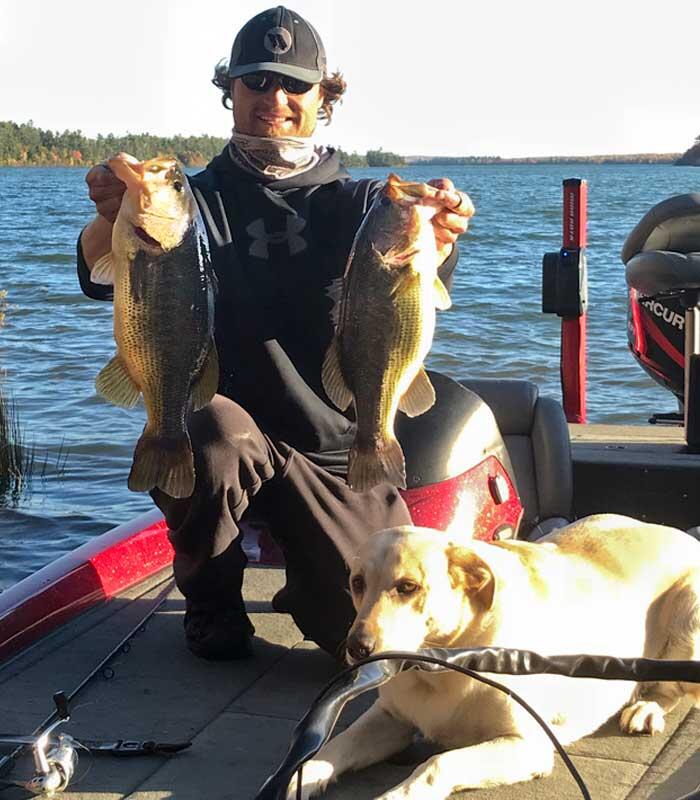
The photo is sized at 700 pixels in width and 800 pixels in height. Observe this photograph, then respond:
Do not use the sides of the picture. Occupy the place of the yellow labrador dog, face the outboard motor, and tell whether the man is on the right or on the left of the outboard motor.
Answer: left

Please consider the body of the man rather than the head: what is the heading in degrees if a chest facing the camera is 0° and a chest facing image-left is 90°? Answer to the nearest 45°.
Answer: approximately 0°

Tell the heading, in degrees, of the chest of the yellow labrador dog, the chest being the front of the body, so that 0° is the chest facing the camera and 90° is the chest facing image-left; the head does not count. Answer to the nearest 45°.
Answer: approximately 45°

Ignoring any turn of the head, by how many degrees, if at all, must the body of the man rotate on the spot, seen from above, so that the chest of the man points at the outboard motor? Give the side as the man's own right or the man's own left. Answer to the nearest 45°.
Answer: approximately 135° to the man's own left

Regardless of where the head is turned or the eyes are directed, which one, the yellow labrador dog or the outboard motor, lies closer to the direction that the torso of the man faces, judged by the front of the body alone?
the yellow labrador dog

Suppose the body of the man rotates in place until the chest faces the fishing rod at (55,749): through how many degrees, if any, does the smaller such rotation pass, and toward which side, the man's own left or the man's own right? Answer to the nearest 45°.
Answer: approximately 45° to the man's own right

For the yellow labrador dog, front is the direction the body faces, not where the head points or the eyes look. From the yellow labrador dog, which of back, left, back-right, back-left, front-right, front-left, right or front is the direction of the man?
right

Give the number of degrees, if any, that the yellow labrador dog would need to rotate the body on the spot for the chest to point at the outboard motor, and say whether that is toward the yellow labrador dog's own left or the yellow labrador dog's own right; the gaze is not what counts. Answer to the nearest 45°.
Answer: approximately 135° to the yellow labrador dog's own right
